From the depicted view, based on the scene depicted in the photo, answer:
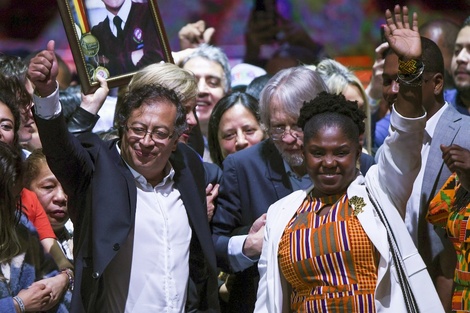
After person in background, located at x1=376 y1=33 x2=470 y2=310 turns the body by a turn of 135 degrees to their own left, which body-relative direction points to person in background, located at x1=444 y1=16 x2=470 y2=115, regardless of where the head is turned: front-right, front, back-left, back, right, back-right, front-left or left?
left

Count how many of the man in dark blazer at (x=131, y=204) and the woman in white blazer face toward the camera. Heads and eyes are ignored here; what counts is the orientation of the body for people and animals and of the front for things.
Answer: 2

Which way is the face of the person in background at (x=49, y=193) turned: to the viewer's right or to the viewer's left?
to the viewer's right

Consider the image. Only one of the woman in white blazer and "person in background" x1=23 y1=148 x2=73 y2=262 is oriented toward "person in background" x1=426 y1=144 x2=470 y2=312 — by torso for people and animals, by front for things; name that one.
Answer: "person in background" x1=23 y1=148 x2=73 y2=262

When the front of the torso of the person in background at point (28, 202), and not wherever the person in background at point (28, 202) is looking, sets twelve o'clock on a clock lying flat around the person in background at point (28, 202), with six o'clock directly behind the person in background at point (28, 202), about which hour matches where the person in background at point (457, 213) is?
the person in background at point (457, 213) is roughly at 10 o'clock from the person in background at point (28, 202).

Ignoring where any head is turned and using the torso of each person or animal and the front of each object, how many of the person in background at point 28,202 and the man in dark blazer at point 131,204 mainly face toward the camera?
2

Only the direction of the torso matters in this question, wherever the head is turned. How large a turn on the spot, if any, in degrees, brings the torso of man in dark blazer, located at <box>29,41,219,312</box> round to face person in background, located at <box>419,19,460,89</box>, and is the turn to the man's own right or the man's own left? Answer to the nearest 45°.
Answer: approximately 135° to the man's own left

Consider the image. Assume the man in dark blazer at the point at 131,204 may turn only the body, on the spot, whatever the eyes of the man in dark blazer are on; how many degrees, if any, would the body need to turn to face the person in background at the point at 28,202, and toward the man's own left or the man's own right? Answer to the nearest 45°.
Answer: approximately 135° to the man's own right

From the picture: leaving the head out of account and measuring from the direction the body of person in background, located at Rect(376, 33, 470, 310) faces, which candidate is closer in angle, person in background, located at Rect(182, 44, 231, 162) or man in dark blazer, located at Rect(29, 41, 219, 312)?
the man in dark blazer

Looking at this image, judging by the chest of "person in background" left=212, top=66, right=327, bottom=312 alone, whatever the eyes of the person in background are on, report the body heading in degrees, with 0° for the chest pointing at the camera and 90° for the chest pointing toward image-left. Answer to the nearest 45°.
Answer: approximately 315°

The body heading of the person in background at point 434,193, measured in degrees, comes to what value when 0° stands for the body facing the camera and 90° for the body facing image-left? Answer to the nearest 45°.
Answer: approximately 45°
